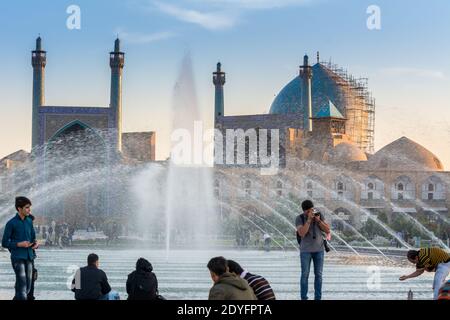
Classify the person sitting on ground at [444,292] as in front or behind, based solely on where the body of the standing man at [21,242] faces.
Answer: in front

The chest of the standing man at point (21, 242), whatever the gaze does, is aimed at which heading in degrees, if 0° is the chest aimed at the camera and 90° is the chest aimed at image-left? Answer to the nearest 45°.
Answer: approximately 315°

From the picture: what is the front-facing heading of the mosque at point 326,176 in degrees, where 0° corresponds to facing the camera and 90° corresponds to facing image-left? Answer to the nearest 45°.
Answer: approximately 45°

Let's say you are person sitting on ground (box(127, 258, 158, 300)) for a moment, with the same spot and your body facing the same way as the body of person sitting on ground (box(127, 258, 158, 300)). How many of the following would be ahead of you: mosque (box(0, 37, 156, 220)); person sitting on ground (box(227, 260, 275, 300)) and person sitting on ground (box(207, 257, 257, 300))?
1

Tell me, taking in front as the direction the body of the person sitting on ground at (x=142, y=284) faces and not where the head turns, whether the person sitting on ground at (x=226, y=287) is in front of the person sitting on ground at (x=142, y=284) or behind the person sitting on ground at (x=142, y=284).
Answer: behind

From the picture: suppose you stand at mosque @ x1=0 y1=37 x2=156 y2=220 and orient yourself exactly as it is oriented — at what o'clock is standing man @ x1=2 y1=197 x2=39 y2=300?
The standing man is roughly at 12 o'clock from the mosque.

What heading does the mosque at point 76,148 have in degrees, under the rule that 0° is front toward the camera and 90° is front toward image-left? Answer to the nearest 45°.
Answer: approximately 0°

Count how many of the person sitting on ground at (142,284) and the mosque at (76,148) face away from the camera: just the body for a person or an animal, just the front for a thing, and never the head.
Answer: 1

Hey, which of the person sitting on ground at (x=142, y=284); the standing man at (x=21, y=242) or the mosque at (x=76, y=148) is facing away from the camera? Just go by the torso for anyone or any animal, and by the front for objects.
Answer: the person sitting on ground

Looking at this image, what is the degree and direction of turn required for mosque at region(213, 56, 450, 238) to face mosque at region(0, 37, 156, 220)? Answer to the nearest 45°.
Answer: approximately 45° to its right

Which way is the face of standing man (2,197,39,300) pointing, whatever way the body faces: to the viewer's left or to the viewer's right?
to the viewer's right
